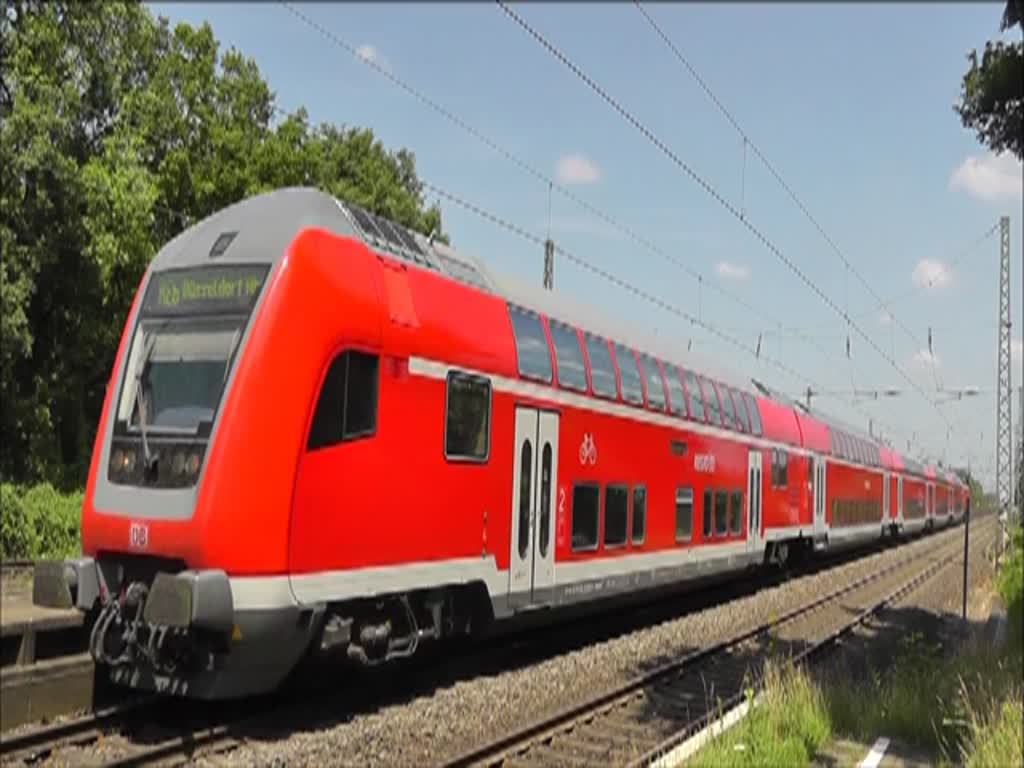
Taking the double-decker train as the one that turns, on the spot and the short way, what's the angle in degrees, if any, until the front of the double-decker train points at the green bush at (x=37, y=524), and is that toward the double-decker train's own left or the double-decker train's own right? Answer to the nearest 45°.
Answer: approximately 90° to the double-decker train's own right

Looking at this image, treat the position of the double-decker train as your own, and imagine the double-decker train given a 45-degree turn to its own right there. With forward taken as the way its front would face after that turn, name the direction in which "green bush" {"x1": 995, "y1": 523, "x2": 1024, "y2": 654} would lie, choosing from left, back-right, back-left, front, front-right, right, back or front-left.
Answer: back

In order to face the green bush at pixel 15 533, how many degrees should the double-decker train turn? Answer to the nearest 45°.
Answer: approximately 90° to its right

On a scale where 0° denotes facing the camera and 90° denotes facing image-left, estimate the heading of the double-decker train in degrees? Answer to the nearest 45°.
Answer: approximately 45°

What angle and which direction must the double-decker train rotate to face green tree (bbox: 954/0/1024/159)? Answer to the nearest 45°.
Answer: approximately 135° to its left
